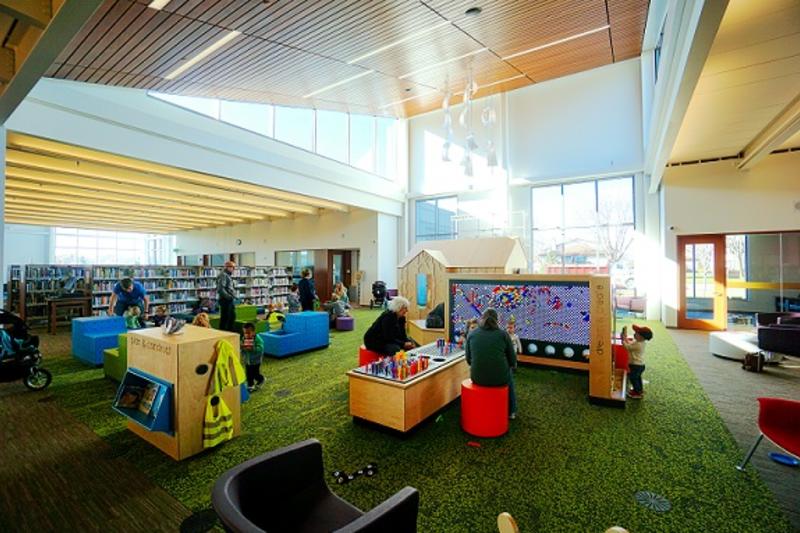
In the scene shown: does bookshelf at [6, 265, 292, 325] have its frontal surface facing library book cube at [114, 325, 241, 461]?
yes

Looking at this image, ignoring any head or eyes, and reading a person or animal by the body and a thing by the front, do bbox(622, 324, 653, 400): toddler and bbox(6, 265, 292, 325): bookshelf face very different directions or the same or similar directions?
very different directions

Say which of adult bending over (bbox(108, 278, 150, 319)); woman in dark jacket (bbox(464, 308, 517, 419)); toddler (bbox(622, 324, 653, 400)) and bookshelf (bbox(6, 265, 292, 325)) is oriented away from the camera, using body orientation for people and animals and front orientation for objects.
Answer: the woman in dark jacket

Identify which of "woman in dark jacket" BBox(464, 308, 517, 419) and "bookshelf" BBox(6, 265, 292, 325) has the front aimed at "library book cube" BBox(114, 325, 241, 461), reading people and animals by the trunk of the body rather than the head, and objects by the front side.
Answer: the bookshelf

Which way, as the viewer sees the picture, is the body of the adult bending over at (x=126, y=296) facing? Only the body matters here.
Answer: toward the camera

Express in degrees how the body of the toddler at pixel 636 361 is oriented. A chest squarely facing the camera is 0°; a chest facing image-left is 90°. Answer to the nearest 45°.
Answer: approximately 90°

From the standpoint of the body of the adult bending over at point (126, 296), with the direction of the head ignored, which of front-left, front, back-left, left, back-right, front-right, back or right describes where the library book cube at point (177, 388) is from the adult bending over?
front

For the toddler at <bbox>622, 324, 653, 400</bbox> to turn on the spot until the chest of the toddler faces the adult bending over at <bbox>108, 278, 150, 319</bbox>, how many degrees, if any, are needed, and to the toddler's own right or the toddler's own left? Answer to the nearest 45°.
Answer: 0° — they already face them

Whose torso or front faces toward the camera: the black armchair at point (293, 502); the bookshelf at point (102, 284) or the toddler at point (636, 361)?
the bookshelf

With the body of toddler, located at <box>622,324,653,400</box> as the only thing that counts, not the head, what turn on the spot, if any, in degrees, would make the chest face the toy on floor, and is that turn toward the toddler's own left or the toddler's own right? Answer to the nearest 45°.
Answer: approximately 45° to the toddler's own left

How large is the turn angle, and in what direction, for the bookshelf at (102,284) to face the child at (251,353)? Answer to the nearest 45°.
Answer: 0° — it already faces them

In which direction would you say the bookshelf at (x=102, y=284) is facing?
toward the camera

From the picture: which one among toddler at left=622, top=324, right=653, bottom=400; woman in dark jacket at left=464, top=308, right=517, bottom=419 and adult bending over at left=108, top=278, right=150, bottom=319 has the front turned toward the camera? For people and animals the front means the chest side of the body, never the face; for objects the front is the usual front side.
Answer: the adult bending over

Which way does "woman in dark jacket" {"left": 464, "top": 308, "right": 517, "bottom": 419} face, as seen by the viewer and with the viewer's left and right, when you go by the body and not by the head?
facing away from the viewer

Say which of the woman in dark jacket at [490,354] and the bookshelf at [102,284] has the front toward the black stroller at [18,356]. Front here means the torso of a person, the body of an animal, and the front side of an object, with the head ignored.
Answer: the bookshelf

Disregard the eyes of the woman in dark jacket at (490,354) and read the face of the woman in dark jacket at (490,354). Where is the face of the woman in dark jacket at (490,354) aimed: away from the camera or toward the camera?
away from the camera
